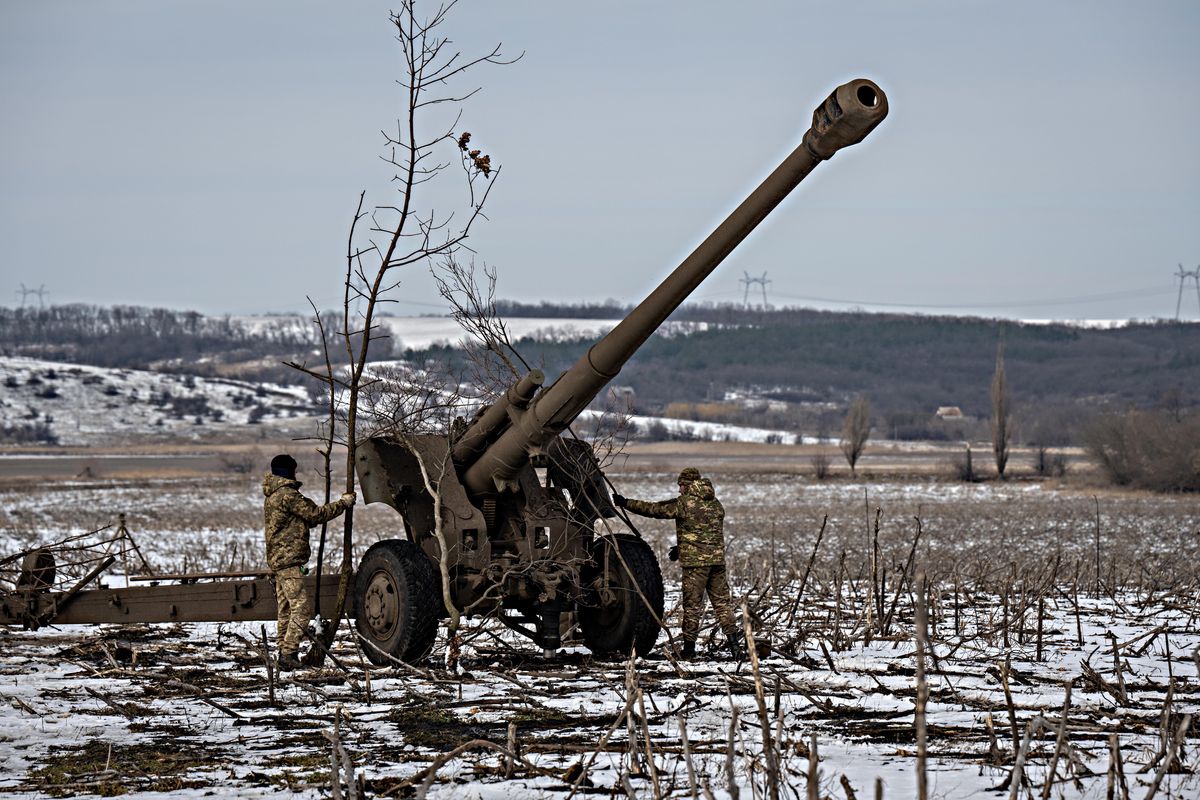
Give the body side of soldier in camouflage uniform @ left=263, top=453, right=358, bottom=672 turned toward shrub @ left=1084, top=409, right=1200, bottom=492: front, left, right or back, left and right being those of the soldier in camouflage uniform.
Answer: front

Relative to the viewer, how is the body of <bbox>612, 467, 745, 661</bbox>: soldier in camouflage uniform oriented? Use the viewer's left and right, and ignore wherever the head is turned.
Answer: facing away from the viewer and to the left of the viewer

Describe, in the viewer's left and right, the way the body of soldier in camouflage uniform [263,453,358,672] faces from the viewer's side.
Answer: facing away from the viewer and to the right of the viewer

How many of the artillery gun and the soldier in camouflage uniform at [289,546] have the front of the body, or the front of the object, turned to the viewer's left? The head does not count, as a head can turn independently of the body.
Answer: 0

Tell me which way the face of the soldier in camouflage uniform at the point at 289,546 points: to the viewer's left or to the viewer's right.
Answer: to the viewer's right

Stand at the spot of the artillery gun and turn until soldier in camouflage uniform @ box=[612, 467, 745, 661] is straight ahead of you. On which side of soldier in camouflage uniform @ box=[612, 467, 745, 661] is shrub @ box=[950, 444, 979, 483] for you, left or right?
left

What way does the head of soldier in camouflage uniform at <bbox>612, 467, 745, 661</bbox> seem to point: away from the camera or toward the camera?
away from the camera
